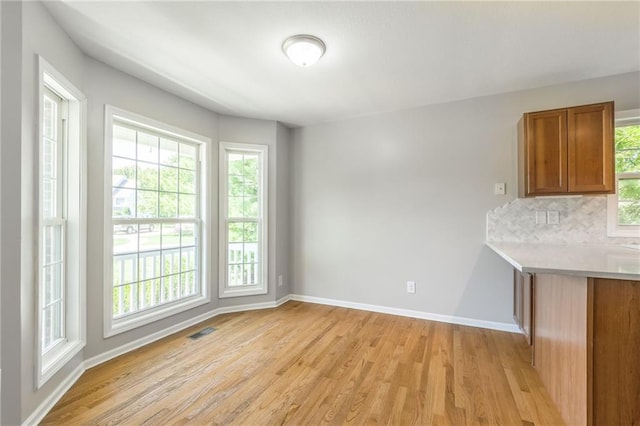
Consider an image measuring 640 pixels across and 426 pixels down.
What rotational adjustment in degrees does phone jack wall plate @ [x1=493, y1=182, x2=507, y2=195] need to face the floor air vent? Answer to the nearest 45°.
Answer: approximately 45° to its right

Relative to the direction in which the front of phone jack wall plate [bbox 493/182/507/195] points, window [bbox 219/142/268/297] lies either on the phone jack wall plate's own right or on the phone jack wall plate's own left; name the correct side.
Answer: on the phone jack wall plate's own right

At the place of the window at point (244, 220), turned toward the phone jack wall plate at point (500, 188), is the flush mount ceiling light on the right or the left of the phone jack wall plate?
right

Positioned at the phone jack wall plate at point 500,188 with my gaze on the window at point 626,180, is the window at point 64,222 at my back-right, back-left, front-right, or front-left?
back-right

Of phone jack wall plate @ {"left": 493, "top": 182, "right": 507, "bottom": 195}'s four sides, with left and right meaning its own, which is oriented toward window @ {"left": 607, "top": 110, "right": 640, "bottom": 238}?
left

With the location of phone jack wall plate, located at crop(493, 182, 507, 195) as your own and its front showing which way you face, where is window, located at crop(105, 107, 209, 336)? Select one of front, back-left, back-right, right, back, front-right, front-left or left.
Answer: front-right

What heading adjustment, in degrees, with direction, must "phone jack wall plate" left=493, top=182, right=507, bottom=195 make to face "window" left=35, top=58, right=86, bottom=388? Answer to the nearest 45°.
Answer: approximately 45° to its right

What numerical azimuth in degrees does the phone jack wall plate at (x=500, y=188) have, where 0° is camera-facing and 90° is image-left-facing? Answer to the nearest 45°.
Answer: approximately 0°

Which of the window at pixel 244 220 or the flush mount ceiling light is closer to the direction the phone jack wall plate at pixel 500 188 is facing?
the flush mount ceiling light
